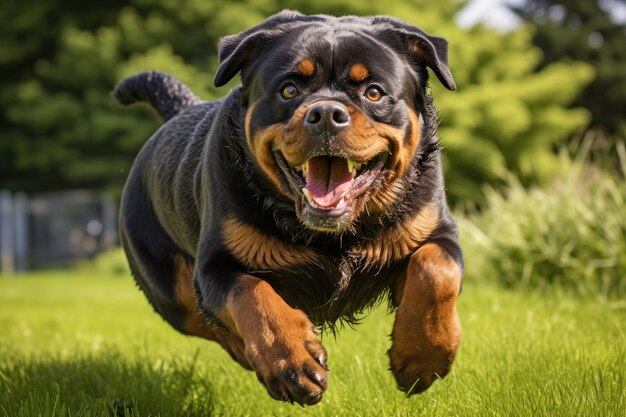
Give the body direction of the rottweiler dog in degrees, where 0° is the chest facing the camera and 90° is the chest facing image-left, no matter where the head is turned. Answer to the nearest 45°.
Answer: approximately 315°

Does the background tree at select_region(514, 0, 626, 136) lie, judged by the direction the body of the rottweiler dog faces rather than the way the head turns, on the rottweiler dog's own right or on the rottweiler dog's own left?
on the rottweiler dog's own left

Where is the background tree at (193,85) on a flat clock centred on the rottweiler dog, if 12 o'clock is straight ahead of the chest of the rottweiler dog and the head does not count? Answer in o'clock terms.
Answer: The background tree is roughly at 7 o'clock from the rottweiler dog.

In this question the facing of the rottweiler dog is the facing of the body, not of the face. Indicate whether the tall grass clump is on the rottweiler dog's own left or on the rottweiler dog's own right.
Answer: on the rottweiler dog's own left
